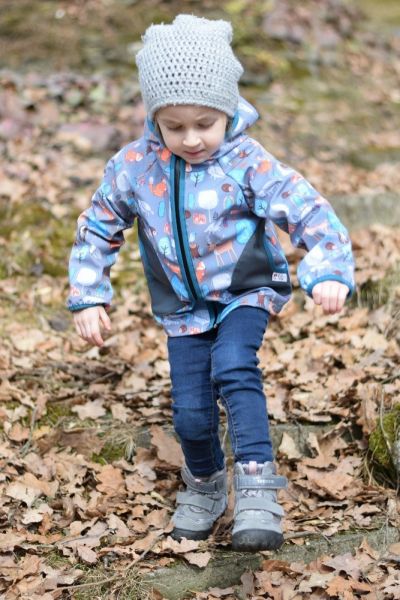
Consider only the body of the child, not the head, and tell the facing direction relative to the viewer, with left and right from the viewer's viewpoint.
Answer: facing the viewer

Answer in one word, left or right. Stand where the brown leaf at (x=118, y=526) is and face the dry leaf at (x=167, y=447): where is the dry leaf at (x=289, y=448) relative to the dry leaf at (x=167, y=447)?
right

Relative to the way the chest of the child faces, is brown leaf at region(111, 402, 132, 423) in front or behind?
behind

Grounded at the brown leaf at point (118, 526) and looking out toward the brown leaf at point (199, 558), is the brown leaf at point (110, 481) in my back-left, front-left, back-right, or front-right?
back-left
